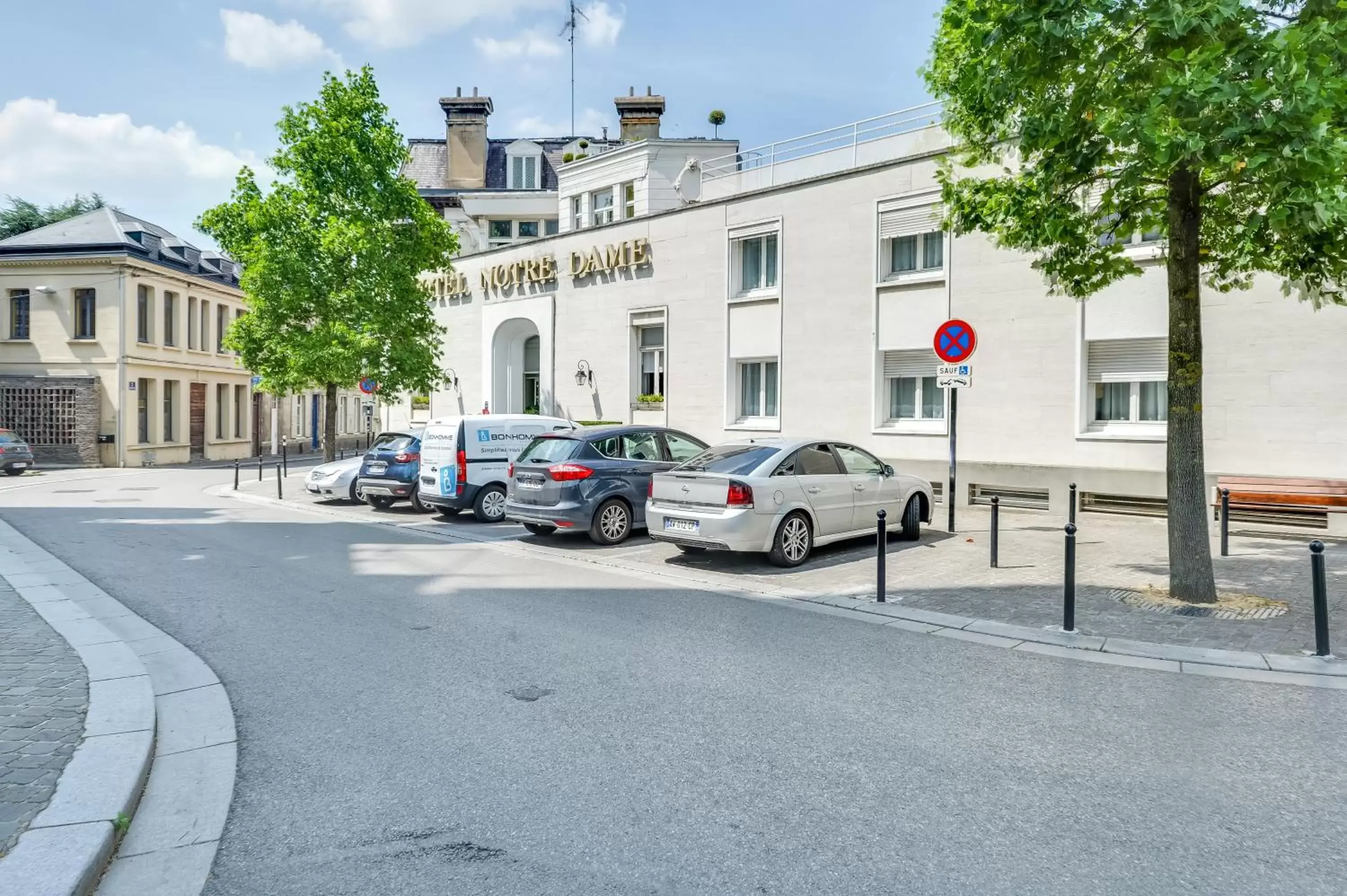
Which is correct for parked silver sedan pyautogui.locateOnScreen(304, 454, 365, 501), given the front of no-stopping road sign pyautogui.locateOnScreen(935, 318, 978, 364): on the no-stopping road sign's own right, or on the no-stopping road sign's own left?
on the no-stopping road sign's own right

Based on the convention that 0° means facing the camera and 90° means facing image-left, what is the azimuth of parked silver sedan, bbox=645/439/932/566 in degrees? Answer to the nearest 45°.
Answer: approximately 225°

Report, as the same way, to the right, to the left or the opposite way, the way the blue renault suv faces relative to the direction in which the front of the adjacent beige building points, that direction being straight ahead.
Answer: to the left

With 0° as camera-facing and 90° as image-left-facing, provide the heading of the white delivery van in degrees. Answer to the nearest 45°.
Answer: approximately 225°

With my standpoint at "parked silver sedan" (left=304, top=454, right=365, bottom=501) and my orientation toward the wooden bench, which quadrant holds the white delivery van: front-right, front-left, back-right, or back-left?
front-right

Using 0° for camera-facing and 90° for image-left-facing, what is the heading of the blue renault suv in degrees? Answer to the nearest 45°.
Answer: approximately 225°

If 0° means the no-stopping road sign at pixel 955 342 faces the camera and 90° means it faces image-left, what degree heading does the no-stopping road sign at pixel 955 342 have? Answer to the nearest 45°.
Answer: approximately 0°

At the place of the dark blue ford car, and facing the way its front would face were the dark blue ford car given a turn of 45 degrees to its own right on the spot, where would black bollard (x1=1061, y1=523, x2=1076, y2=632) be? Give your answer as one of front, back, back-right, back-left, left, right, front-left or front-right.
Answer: front-right

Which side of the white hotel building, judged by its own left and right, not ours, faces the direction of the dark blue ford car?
front

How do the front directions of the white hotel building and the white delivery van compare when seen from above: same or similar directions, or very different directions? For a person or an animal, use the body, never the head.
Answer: very different directions

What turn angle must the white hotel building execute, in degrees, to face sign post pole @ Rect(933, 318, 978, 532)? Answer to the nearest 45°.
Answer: approximately 45° to its left

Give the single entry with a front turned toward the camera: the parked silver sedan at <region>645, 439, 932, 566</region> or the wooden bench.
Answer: the wooden bench

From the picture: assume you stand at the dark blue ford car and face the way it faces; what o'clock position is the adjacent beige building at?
The adjacent beige building is roughly at 9 o'clock from the dark blue ford car.

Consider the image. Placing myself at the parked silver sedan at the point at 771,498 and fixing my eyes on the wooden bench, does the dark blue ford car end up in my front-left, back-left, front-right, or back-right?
back-left

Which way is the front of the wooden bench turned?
toward the camera

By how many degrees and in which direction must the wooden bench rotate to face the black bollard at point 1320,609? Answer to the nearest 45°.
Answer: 0° — it already faces it

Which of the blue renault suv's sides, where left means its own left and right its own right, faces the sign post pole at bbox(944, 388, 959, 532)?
right

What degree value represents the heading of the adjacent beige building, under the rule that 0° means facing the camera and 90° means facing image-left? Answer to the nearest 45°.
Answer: approximately 315°

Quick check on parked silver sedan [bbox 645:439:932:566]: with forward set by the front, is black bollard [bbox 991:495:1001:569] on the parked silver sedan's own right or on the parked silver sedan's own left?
on the parked silver sedan's own right

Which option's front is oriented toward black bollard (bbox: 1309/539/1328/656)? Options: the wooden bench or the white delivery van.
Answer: the wooden bench
